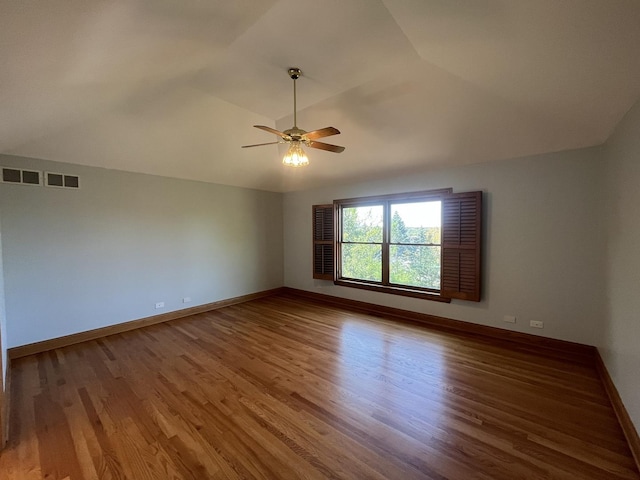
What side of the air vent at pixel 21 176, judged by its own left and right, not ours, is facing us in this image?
front

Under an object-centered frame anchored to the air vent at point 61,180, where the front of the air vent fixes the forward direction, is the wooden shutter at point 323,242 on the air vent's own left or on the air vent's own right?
on the air vent's own left

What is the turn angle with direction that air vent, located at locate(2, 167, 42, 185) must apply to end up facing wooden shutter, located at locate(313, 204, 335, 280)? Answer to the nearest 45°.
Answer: approximately 90° to its left

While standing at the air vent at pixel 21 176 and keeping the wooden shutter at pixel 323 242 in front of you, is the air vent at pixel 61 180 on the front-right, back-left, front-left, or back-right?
front-left

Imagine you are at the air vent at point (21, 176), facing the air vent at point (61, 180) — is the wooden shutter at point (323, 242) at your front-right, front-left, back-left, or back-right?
front-right

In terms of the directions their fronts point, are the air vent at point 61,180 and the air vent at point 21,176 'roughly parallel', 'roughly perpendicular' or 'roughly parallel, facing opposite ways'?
roughly parallel
